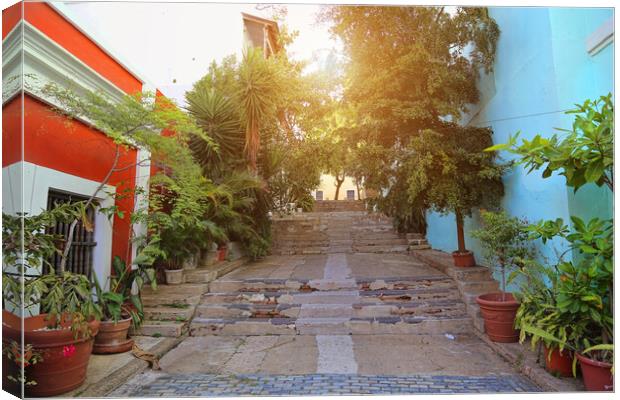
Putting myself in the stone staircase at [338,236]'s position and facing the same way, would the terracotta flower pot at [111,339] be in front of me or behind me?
in front

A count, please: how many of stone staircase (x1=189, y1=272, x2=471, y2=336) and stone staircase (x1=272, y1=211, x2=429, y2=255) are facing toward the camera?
2

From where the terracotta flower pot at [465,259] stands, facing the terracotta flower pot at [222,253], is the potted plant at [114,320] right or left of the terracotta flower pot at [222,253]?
left

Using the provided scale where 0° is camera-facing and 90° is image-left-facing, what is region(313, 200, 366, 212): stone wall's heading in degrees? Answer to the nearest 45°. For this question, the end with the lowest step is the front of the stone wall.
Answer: approximately 0°

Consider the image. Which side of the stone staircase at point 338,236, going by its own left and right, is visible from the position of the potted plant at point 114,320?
front
